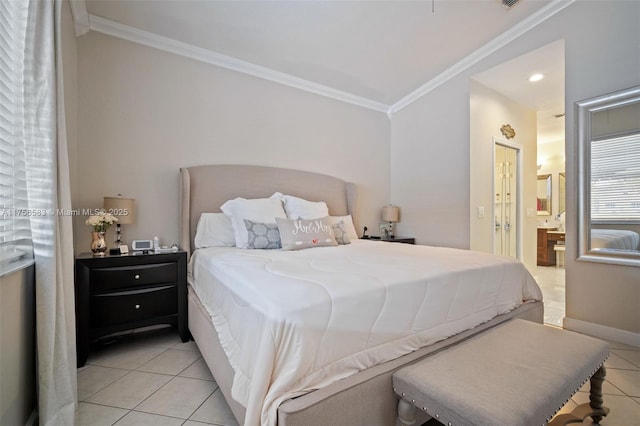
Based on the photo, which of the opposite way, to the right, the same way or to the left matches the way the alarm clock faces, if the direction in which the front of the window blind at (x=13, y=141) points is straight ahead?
to the right

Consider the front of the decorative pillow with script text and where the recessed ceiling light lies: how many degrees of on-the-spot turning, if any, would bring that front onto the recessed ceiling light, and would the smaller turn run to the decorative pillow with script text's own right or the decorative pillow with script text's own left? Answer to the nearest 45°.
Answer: approximately 45° to the decorative pillow with script text's own left

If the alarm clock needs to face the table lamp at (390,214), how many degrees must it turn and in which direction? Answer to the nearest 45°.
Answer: approximately 90° to its left

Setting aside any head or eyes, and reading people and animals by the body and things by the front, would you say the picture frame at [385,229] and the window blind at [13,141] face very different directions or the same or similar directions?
very different directions

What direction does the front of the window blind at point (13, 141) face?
to the viewer's right
